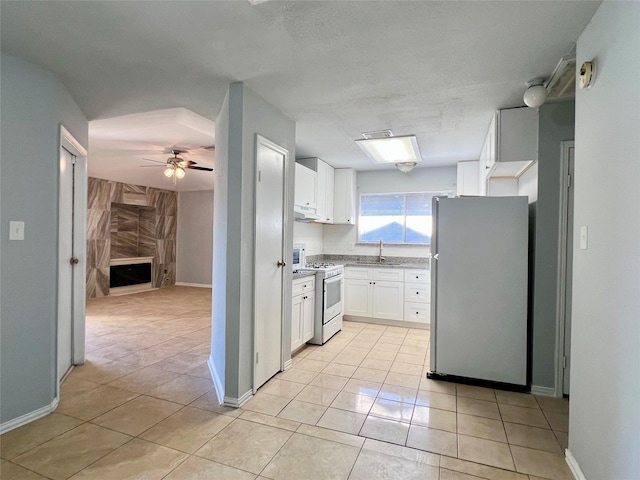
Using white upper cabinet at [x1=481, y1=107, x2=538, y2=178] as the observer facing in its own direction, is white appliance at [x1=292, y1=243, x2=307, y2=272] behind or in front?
in front

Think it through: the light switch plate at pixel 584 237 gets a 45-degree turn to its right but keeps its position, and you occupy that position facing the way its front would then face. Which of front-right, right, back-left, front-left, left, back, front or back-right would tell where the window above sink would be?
front-right

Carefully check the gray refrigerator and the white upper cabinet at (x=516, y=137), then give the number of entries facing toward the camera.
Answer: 0

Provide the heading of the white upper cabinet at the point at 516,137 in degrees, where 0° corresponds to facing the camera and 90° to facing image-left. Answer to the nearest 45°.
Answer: approximately 90°

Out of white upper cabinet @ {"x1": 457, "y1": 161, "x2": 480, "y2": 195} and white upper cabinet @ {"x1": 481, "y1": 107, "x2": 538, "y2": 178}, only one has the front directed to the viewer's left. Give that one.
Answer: white upper cabinet @ {"x1": 481, "y1": 107, "x2": 538, "y2": 178}

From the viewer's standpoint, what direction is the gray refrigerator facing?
to the viewer's left

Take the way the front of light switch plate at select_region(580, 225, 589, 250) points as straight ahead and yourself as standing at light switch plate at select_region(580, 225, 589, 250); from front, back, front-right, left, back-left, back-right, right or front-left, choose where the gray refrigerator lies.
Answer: right

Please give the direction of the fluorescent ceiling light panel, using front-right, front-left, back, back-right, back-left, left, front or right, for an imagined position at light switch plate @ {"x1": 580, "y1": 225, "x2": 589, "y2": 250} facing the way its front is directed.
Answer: right
